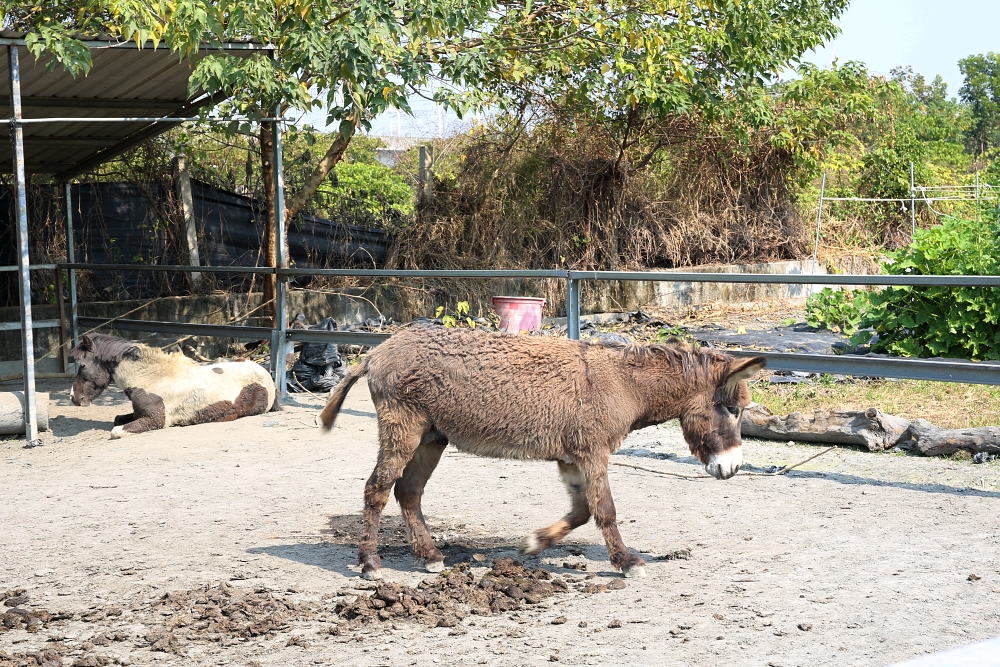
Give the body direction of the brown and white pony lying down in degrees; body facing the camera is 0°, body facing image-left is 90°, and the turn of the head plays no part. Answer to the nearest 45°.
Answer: approximately 90°

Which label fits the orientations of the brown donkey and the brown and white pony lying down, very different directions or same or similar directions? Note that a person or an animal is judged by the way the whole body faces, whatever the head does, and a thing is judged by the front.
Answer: very different directions

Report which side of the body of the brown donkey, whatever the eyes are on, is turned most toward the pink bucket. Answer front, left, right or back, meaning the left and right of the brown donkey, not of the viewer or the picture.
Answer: left

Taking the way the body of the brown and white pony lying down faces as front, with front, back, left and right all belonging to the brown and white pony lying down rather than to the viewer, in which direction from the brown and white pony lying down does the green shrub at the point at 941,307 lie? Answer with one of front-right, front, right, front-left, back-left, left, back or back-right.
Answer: back

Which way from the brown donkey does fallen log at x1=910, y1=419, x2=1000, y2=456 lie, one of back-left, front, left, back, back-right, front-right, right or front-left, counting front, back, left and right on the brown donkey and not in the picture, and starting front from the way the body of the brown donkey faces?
front-left

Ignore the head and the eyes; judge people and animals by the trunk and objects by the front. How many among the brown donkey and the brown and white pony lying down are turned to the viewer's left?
1

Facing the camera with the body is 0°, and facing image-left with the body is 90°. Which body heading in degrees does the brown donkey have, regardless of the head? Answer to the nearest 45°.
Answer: approximately 270°

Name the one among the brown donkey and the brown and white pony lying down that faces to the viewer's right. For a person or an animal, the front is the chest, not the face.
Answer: the brown donkey
